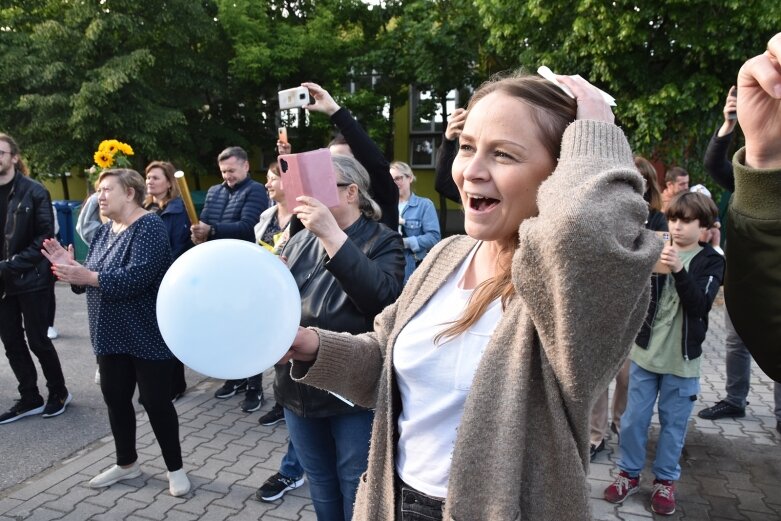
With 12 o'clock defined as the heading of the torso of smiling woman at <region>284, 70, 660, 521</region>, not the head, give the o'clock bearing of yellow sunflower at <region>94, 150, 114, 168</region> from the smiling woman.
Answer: The yellow sunflower is roughly at 3 o'clock from the smiling woman.

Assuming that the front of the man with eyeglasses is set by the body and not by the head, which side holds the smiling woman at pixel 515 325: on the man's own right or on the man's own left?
on the man's own left

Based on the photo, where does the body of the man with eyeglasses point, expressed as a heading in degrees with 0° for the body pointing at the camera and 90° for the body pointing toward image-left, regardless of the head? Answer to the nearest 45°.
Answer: approximately 45°

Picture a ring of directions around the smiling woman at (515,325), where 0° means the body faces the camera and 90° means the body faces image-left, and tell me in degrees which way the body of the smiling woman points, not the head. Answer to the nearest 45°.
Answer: approximately 45°

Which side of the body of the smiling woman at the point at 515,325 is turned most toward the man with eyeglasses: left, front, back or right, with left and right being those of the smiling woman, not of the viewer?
right
